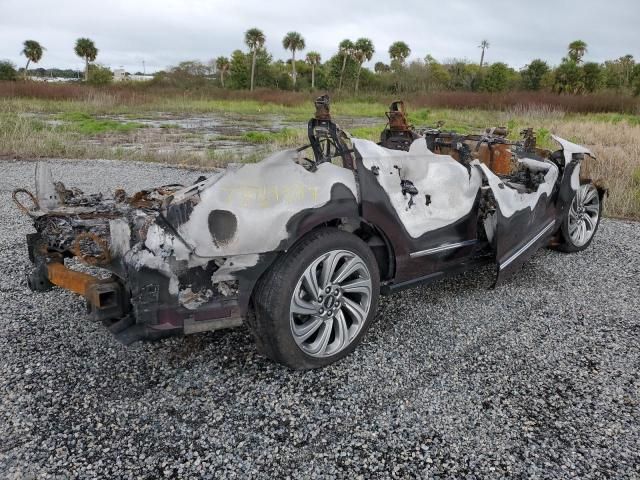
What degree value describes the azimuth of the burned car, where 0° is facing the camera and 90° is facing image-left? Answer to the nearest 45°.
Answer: approximately 225°

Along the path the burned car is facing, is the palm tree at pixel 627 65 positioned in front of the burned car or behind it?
in front
